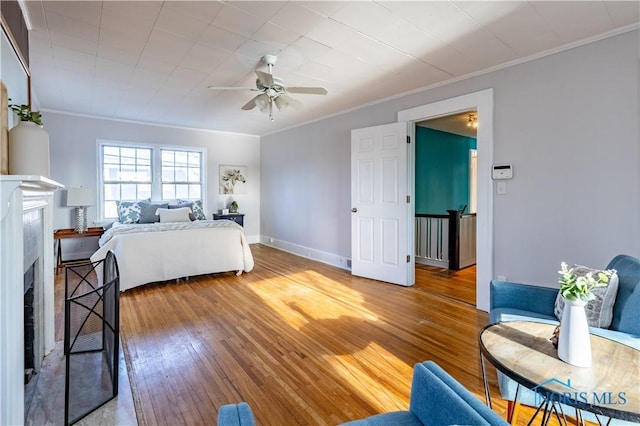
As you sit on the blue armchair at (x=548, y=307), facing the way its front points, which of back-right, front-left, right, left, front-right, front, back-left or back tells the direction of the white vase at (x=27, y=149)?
front

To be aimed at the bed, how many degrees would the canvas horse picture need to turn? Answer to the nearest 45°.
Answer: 0° — it already faces it

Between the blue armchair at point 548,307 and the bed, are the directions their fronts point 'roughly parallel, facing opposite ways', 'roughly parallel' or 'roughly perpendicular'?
roughly perpendicular

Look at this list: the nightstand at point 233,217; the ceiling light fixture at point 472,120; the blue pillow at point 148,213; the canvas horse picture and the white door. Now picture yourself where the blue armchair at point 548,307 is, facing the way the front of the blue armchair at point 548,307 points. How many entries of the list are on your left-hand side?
0

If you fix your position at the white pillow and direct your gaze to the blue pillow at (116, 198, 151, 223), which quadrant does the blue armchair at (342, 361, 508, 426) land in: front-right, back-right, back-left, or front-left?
back-left

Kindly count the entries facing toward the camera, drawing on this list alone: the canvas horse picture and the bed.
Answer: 2

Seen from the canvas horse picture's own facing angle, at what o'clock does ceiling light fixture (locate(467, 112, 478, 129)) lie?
The ceiling light fixture is roughly at 10 o'clock from the canvas horse picture.

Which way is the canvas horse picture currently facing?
toward the camera

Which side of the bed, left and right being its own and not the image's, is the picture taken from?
front

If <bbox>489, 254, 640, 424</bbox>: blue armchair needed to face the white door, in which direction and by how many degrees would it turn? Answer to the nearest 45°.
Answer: approximately 90° to its right

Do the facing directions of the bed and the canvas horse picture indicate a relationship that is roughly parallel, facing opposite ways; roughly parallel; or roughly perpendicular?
roughly parallel

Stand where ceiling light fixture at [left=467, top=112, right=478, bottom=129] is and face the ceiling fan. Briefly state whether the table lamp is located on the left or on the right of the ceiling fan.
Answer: right

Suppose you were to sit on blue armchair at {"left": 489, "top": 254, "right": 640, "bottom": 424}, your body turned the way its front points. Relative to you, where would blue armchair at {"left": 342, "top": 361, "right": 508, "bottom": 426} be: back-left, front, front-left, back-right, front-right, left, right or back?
front-left

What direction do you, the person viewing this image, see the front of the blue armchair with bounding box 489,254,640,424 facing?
facing the viewer and to the left of the viewer

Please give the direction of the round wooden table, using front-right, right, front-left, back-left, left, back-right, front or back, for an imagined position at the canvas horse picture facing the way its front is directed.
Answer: front
